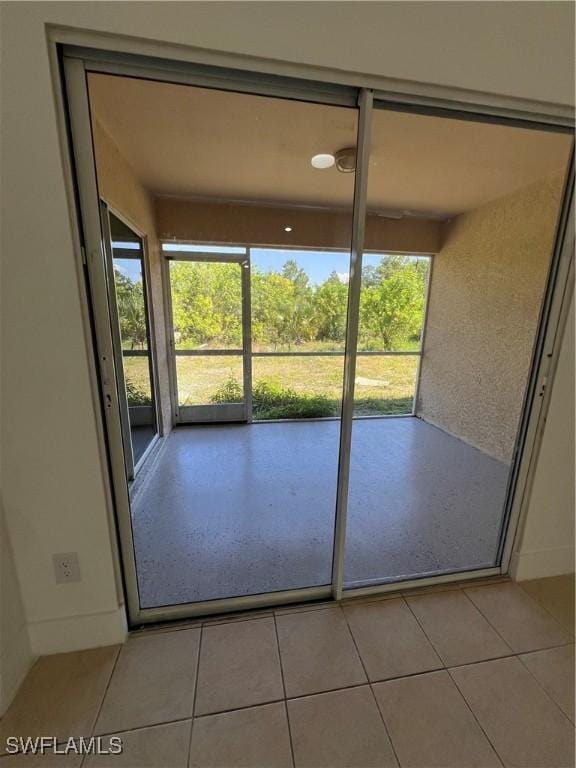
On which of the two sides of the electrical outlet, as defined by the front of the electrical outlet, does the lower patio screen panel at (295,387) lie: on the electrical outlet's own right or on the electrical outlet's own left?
on the electrical outlet's own left

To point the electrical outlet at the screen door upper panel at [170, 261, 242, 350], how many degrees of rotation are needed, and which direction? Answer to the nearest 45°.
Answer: approximately 135° to its left

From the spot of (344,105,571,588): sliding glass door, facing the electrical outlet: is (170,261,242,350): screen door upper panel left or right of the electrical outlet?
right

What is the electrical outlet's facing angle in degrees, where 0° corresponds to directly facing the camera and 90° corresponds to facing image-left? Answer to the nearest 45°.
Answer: approximately 0°

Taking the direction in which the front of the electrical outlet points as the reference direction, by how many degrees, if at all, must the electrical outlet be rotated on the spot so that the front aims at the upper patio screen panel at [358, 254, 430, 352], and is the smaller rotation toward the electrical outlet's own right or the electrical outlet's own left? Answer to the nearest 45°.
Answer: approximately 90° to the electrical outlet's own left

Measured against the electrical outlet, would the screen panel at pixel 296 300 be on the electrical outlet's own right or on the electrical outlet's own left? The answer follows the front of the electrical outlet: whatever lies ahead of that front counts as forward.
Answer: on the electrical outlet's own left

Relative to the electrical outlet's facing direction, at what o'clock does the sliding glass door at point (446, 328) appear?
The sliding glass door is roughly at 9 o'clock from the electrical outlet.

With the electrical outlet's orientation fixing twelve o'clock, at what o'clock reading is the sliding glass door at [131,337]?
The sliding glass door is roughly at 7 o'clock from the electrical outlet.

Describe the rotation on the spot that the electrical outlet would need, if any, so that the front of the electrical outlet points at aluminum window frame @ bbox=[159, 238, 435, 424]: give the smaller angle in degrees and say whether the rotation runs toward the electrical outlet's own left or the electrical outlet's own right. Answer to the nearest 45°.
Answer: approximately 135° to the electrical outlet's own left
